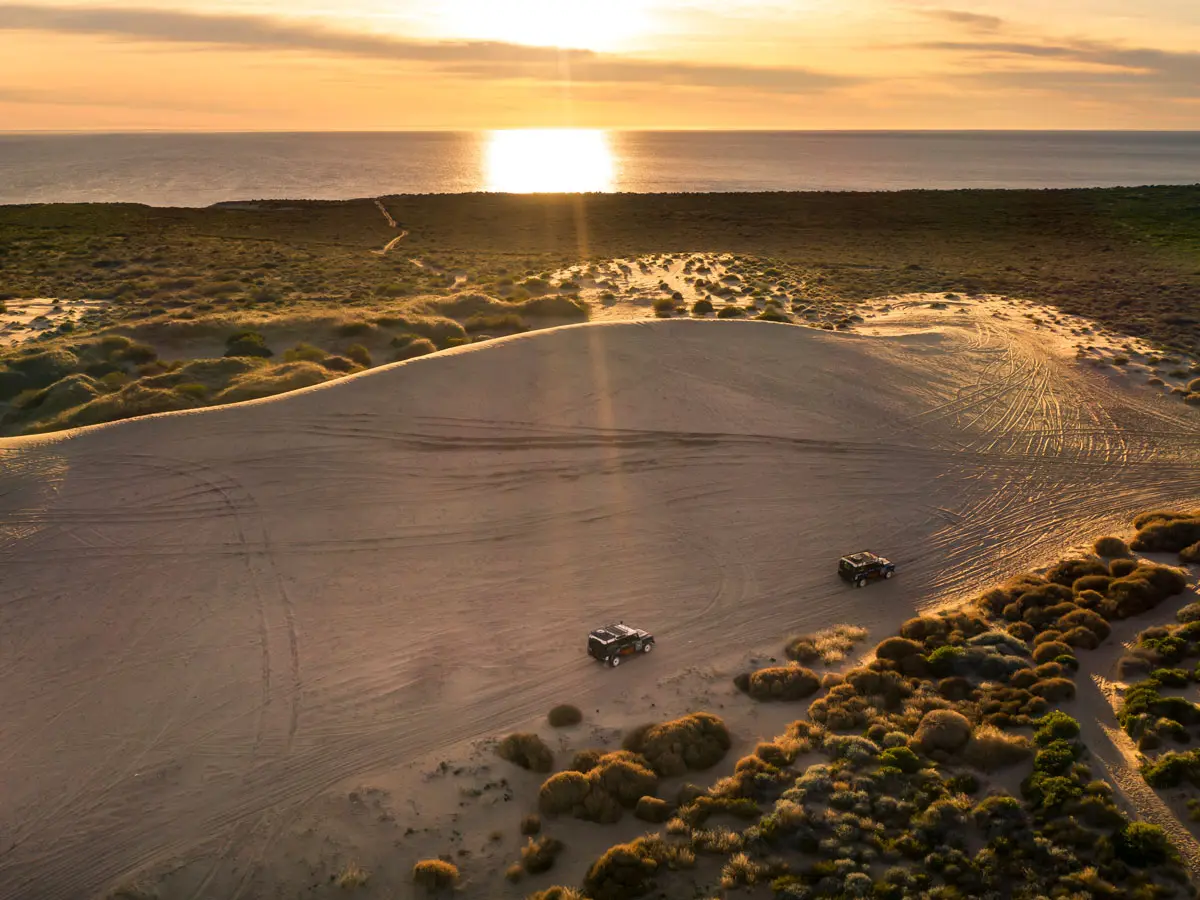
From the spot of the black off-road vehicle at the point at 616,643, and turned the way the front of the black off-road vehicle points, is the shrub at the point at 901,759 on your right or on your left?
on your right

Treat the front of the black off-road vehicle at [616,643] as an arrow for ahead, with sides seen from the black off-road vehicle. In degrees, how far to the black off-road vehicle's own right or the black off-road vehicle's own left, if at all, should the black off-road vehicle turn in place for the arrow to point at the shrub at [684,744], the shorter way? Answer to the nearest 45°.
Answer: approximately 135° to the black off-road vehicle's own right

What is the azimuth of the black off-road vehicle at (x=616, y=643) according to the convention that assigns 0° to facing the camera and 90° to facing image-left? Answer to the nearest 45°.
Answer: approximately 225°

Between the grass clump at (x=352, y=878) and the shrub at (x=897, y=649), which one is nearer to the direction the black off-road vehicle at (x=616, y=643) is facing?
the shrub

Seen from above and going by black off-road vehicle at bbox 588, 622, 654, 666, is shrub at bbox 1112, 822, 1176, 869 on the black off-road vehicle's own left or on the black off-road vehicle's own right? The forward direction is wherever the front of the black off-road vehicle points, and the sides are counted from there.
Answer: on the black off-road vehicle's own right

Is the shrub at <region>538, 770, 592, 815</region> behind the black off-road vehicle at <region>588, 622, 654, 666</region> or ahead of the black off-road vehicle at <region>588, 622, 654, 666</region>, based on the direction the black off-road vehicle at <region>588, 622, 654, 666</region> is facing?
behind

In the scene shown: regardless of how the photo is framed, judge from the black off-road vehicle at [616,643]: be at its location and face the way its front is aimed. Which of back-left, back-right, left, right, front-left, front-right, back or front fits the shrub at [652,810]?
back-right

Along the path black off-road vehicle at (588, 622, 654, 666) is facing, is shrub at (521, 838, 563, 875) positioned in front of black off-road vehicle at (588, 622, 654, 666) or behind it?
behind
